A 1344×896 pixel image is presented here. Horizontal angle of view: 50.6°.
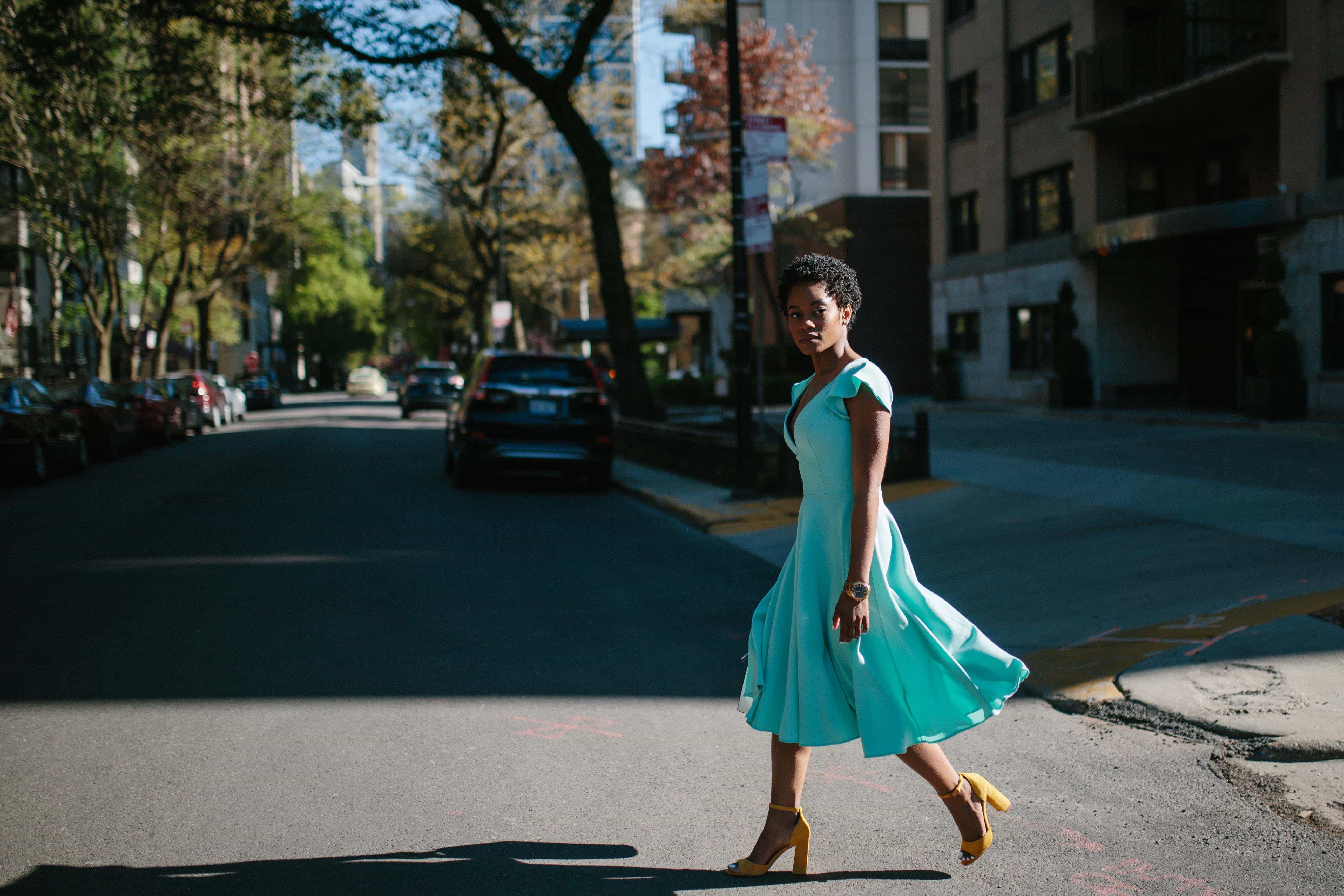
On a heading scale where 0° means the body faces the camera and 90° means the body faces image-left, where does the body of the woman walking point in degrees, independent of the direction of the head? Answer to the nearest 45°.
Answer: approximately 90°

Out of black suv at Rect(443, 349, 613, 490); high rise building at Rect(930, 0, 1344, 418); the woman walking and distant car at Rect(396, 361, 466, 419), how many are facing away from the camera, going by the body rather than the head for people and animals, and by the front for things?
2

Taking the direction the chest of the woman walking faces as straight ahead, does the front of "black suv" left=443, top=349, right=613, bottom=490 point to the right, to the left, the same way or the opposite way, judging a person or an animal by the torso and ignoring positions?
to the right

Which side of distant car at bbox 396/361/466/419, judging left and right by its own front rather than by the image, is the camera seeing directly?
back

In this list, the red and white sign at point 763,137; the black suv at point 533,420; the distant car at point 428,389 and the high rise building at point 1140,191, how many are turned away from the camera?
2

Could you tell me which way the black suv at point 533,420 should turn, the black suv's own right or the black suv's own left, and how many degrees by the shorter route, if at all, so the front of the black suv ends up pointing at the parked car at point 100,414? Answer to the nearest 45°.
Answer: approximately 45° to the black suv's own left

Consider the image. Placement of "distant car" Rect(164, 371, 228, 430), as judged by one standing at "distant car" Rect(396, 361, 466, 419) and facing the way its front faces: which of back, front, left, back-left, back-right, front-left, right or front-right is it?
back-left

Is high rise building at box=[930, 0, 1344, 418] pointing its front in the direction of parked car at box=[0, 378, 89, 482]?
yes

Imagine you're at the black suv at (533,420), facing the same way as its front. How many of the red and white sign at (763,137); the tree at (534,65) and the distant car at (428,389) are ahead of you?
2

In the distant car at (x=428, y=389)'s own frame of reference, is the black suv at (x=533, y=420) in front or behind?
behind
